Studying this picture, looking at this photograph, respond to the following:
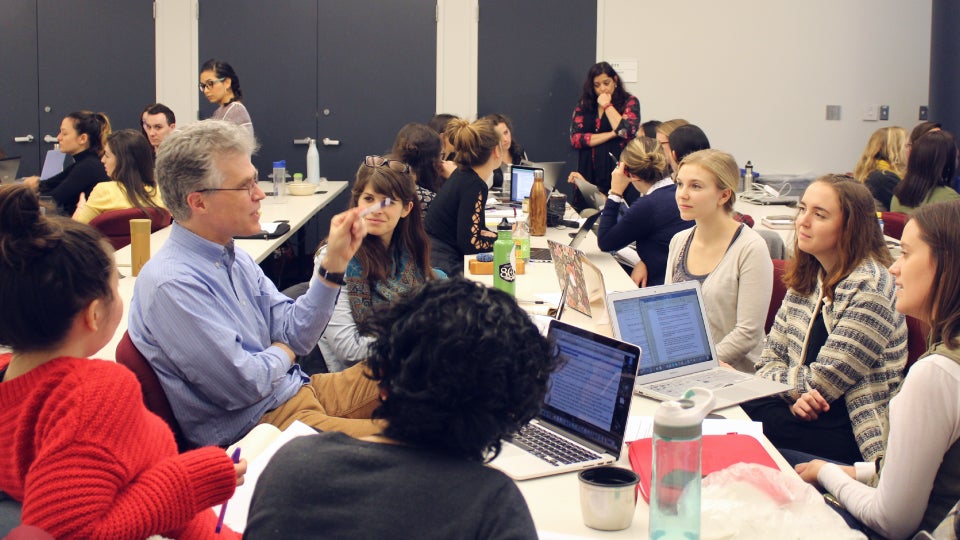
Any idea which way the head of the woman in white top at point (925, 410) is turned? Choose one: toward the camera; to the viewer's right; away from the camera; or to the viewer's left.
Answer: to the viewer's left

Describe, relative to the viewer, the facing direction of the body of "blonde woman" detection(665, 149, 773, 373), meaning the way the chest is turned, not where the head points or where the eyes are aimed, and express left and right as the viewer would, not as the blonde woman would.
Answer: facing the viewer and to the left of the viewer

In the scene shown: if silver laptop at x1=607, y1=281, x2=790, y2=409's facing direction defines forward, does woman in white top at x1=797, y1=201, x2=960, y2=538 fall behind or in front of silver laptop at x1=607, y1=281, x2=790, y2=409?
in front

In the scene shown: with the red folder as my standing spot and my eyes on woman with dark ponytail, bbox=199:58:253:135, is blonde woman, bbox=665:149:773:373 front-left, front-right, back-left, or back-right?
front-right

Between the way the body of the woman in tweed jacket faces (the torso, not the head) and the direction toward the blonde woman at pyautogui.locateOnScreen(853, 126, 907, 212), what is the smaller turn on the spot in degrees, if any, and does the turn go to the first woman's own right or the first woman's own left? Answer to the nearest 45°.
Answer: approximately 135° to the first woman's own right

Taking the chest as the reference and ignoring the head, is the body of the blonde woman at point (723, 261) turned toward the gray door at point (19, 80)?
no

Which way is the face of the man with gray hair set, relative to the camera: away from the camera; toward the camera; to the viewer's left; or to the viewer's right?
to the viewer's right

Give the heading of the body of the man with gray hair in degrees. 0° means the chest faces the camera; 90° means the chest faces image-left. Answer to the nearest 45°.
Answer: approximately 270°

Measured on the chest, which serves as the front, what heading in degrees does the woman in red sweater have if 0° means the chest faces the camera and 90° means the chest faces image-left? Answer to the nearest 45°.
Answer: approximately 225°
